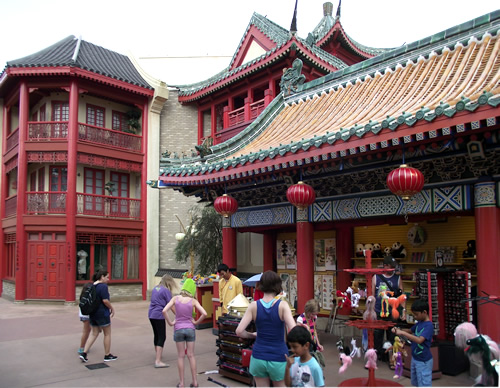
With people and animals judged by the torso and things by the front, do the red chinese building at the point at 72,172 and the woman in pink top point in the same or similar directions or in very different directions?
very different directions

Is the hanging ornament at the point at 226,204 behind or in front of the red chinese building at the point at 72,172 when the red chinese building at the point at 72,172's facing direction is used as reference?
in front

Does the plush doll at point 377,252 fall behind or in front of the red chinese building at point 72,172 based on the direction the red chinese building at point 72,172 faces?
in front

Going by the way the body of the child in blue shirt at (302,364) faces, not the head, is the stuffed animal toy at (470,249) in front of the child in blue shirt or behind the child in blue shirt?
behind

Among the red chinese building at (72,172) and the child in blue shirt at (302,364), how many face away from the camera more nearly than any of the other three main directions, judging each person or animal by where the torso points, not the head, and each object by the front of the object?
0

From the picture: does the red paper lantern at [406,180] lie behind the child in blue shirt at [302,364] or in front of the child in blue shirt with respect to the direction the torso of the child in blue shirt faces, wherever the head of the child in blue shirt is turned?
behind

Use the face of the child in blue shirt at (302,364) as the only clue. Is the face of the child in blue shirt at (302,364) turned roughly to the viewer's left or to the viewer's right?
to the viewer's left

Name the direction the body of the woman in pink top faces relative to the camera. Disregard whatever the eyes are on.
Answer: away from the camera

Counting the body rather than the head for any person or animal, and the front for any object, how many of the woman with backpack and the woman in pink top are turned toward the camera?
0

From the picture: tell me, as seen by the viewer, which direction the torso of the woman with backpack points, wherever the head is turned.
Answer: to the viewer's right

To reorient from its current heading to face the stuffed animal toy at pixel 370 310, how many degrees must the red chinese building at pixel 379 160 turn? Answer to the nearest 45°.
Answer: approximately 45° to its left

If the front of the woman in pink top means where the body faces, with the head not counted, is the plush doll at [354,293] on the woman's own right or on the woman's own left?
on the woman's own right

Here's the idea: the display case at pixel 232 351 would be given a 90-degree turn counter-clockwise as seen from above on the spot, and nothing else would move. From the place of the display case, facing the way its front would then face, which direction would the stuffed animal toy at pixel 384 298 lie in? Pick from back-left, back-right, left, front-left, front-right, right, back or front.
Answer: front-left

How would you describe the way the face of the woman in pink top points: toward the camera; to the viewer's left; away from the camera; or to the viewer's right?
away from the camera

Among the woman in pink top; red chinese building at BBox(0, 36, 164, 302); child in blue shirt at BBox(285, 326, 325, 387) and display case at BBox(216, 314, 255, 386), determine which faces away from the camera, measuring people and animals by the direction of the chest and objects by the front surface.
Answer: the woman in pink top
